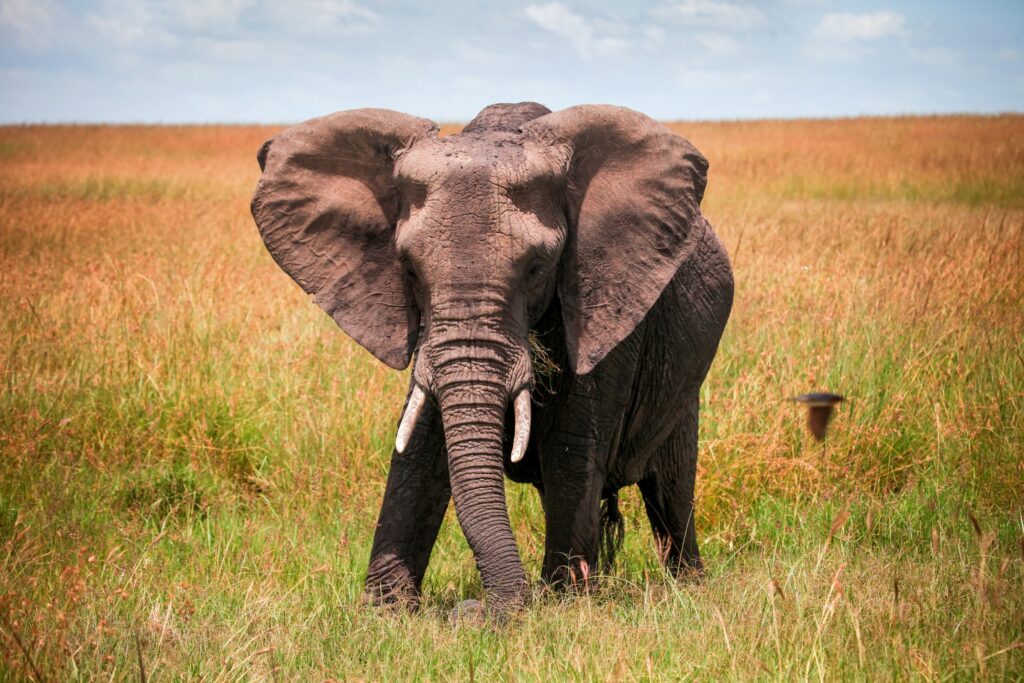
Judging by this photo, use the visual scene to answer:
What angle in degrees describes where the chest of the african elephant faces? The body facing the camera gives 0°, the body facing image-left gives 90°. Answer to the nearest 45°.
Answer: approximately 45°
